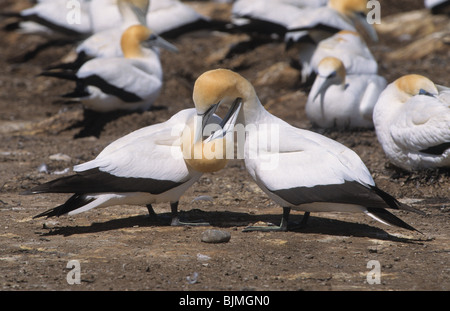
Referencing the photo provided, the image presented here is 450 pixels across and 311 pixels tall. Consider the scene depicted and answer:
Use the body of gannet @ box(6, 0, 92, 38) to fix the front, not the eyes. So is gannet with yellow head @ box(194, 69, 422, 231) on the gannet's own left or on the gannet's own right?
on the gannet's own right

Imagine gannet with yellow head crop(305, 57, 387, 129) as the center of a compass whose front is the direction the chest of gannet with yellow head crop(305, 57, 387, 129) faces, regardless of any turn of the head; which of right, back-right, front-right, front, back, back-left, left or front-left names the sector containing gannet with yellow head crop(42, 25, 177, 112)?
front-right

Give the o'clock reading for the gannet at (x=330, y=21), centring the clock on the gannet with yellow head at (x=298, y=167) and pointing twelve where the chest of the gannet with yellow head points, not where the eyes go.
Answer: The gannet is roughly at 3 o'clock from the gannet with yellow head.

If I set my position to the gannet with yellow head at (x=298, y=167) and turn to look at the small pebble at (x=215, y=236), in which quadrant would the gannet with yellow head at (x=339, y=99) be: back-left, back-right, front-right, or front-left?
back-right

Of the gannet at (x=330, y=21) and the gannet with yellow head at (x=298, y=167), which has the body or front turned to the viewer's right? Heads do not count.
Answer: the gannet

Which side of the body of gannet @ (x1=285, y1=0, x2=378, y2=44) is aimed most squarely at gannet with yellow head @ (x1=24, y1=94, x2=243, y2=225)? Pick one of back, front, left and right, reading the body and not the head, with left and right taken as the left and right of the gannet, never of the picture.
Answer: right

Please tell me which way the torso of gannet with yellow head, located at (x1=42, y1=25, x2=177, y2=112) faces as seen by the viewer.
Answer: to the viewer's right

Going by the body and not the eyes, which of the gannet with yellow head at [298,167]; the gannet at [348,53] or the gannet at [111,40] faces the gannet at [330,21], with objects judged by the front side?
the gannet at [111,40]

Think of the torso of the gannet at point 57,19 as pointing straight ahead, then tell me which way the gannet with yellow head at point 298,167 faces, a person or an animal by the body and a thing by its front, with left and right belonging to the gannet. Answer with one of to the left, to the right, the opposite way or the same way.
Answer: the opposite way

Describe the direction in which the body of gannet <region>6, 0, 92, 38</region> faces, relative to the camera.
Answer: to the viewer's right

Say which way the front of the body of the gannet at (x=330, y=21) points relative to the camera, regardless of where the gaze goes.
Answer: to the viewer's right

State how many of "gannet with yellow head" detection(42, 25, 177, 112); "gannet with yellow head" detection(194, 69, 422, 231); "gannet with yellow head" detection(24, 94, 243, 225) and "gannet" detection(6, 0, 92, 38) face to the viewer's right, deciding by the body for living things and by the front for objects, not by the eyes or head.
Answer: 3

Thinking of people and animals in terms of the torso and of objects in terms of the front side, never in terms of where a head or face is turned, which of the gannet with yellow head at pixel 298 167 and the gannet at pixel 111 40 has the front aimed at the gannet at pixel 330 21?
the gannet at pixel 111 40
